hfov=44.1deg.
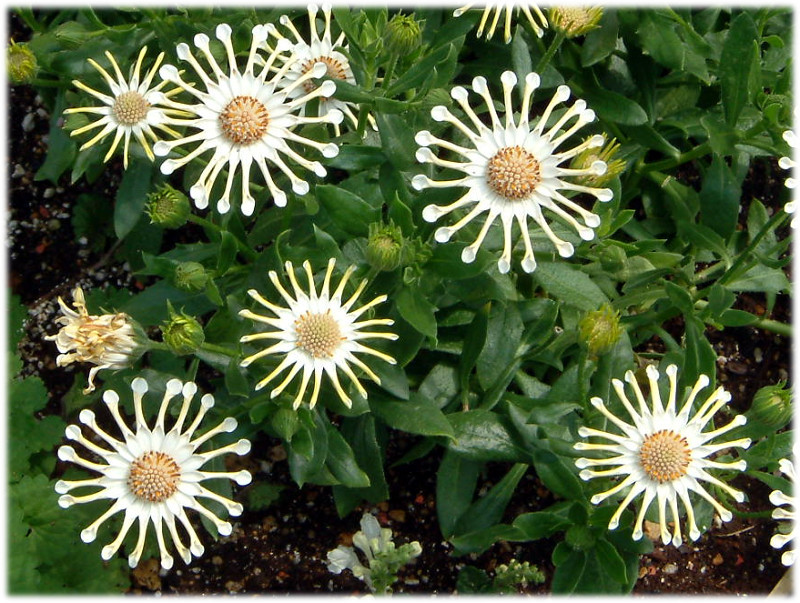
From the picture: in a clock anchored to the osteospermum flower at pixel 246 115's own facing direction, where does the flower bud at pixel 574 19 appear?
The flower bud is roughly at 9 o'clock from the osteospermum flower.

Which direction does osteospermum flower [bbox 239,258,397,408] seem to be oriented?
toward the camera

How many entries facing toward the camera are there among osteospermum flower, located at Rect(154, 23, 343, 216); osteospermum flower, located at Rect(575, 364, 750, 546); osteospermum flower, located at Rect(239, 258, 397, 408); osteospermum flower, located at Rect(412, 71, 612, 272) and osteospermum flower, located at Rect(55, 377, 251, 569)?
5

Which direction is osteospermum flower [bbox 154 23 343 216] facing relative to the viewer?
toward the camera

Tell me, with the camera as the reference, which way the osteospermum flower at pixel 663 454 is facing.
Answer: facing the viewer

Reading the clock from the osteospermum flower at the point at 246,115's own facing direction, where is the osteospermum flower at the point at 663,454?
the osteospermum flower at the point at 663,454 is roughly at 9 o'clock from the osteospermum flower at the point at 246,115.

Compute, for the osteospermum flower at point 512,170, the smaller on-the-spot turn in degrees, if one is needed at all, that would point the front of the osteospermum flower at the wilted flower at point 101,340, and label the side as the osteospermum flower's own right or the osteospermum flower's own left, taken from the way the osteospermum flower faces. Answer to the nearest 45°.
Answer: approximately 90° to the osteospermum flower's own right

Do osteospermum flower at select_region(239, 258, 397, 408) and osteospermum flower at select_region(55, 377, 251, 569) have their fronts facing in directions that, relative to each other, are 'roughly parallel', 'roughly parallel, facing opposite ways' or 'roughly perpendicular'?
roughly parallel

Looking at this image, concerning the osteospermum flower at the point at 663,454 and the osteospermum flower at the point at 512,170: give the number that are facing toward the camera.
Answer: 2
